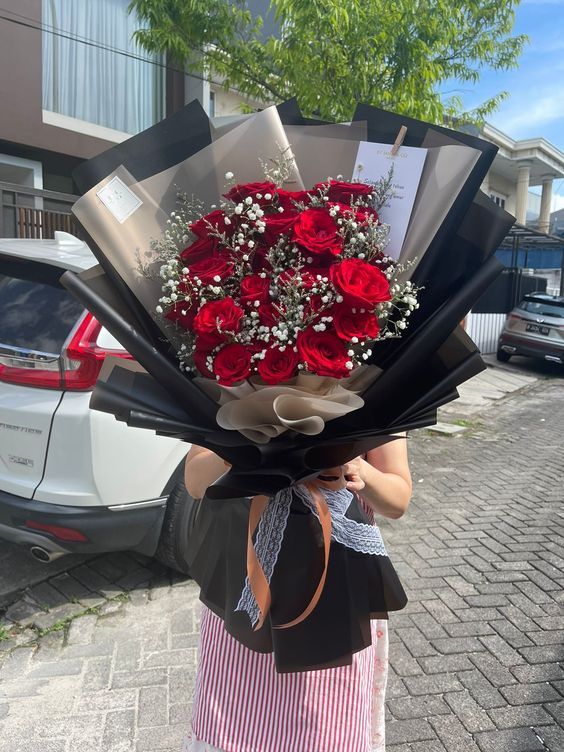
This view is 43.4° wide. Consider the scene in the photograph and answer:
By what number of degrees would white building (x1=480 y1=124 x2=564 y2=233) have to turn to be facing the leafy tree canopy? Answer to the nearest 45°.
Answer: approximately 45° to its right

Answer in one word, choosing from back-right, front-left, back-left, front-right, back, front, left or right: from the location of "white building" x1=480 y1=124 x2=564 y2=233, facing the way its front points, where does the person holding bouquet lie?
front-right

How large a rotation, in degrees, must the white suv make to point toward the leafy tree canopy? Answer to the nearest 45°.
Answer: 0° — it already faces it

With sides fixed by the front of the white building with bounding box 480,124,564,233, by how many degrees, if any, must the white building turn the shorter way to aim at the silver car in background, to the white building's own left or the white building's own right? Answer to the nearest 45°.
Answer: approximately 45° to the white building's own right

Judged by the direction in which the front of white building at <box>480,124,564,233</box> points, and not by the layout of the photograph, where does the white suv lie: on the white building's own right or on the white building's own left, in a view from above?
on the white building's own right

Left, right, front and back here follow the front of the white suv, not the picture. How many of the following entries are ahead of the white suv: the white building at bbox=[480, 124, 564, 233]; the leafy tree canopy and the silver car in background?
3

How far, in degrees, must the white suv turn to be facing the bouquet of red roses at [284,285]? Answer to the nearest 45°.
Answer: approximately 135° to its right

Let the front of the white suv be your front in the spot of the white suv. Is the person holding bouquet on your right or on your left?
on your right

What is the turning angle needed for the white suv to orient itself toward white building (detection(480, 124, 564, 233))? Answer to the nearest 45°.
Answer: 0° — it already faces it

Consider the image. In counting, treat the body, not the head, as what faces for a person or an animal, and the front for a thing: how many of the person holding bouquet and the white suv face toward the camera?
1

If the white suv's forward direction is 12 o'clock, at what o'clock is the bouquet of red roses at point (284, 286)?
The bouquet of red roses is roughly at 4 o'clock from the white suv.
